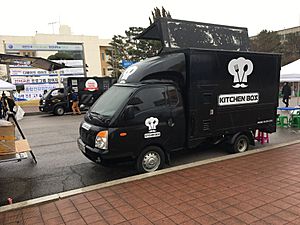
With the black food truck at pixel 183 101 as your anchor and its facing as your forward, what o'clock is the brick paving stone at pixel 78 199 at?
The brick paving stone is roughly at 12 o'clock from the black food truck.

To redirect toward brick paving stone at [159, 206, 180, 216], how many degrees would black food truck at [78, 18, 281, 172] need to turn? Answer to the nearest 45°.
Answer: approximately 45° to its left

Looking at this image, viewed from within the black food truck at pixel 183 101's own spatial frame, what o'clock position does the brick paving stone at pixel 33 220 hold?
The brick paving stone is roughly at 12 o'clock from the black food truck.

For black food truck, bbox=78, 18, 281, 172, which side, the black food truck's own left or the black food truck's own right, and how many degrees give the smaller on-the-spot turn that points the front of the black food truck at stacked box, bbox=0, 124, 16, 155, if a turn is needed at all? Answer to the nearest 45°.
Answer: approximately 45° to the black food truck's own right

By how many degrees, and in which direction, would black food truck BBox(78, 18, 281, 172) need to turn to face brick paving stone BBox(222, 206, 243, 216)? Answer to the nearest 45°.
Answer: approximately 45° to its left

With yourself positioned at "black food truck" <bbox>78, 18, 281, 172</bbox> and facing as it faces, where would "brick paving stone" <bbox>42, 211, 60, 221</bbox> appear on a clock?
The brick paving stone is roughly at 12 o'clock from the black food truck.

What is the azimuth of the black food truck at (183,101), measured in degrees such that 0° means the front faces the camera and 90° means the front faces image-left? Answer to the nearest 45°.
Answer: approximately 45°

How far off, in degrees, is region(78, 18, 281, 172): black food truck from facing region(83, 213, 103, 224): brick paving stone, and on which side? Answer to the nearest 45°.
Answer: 0° — it already faces it

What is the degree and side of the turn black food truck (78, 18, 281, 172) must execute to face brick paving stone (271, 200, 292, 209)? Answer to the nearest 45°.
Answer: approximately 90° to its left

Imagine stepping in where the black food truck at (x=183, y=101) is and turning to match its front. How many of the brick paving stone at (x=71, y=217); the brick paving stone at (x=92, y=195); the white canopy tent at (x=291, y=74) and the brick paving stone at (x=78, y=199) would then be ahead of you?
3

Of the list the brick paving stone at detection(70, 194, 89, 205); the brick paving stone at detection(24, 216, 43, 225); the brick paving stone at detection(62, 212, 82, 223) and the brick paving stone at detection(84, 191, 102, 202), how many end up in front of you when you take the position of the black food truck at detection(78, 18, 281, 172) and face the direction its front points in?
4

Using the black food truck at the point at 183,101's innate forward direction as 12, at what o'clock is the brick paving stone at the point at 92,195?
The brick paving stone is roughly at 12 o'clock from the black food truck.

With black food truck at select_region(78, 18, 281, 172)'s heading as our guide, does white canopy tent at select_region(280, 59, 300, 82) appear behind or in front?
behind

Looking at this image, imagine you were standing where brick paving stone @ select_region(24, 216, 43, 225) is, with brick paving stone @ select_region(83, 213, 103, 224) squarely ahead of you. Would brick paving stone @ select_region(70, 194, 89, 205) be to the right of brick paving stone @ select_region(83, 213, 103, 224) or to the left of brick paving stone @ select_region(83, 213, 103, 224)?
left
